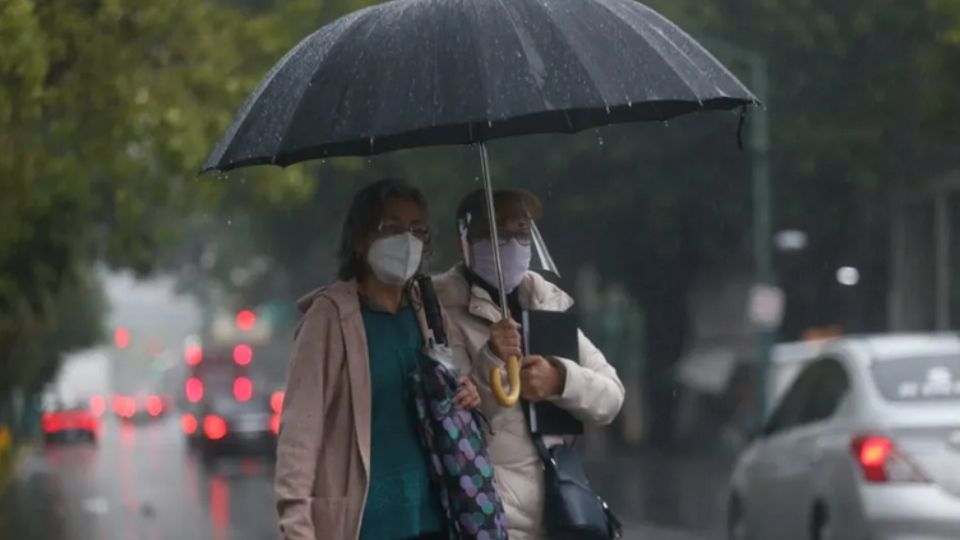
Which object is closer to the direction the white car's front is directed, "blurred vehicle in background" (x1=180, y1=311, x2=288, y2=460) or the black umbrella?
the blurred vehicle in background

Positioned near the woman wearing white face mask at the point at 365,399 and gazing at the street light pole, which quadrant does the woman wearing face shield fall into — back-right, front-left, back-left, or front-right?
front-right

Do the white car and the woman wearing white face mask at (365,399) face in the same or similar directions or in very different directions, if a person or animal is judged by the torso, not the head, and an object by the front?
very different directions

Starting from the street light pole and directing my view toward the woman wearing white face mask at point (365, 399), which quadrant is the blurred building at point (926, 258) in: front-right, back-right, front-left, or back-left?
back-left

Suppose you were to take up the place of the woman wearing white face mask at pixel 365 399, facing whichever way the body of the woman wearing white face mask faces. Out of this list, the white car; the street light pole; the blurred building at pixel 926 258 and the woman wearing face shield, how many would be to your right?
0

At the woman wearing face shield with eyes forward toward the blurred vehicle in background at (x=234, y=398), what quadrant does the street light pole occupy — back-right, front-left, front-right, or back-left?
front-right

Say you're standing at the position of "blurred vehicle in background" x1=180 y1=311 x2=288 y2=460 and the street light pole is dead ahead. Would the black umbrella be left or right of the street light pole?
right

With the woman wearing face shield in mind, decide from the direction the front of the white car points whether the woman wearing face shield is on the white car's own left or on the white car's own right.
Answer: on the white car's own left

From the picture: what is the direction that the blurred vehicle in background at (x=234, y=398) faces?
away from the camera

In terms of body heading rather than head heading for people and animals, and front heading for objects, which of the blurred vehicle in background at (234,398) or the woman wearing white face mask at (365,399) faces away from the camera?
the blurred vehicle in background

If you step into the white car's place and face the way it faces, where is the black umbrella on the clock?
The black umbrella is roughly at 8 o'clock from the white car.

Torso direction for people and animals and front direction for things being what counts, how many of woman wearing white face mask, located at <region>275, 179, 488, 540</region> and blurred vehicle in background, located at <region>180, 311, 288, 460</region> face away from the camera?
1

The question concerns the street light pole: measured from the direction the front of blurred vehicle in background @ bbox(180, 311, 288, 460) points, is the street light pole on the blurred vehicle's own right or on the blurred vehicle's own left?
on the blurred vehicle's own right

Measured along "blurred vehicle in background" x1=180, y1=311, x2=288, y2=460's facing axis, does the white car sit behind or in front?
behind

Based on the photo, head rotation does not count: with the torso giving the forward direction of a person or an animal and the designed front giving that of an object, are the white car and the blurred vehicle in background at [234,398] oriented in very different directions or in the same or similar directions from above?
same or similar directions
